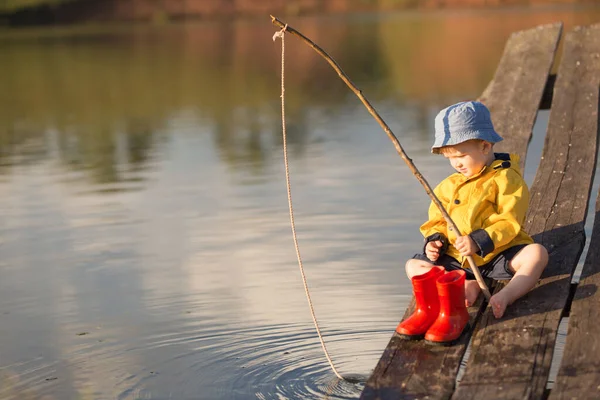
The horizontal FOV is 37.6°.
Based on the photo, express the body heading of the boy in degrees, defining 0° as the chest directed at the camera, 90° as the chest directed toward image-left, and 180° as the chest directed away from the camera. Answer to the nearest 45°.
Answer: approximately 45°
